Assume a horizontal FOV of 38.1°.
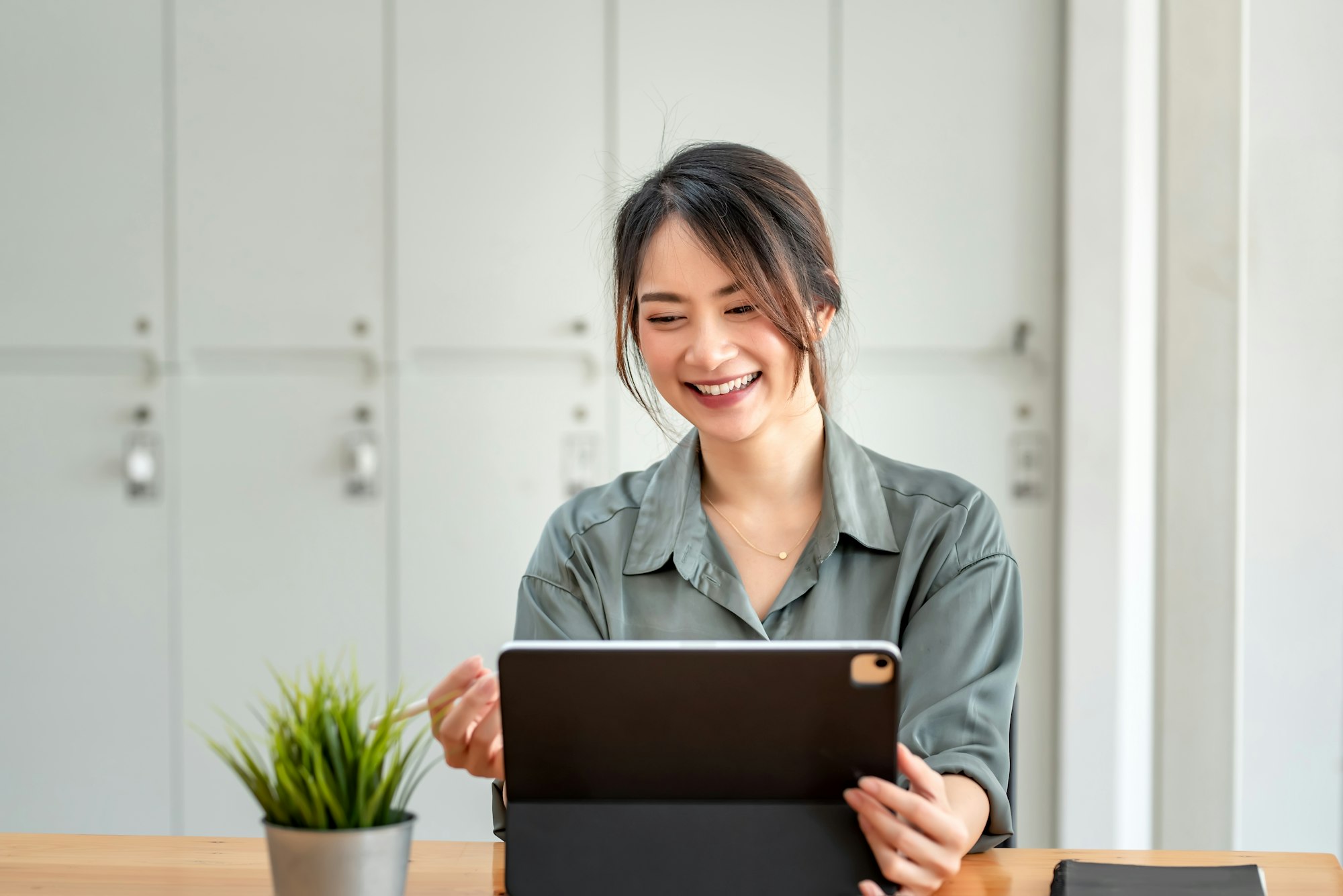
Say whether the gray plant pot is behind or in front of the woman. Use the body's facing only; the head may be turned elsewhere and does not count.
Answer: in front

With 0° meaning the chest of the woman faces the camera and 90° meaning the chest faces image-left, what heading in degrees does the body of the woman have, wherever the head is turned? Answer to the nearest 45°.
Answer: approximately 0°
